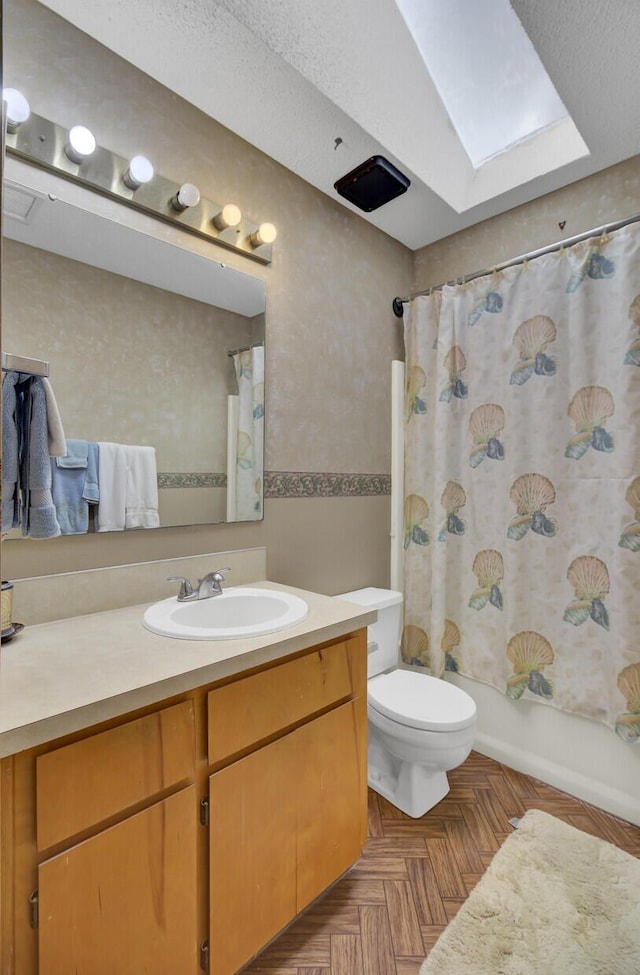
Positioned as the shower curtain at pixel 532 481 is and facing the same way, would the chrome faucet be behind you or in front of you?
in front

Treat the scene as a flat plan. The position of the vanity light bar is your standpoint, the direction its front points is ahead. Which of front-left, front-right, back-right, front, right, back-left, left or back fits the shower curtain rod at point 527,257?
front-left

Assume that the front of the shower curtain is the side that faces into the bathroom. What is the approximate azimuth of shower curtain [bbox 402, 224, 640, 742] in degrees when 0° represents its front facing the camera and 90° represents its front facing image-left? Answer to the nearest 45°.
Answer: approximately 45°

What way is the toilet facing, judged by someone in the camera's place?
facing the viewer and to the right of the viewer

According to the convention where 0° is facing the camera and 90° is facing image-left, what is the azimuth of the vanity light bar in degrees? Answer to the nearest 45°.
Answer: approximately 315°

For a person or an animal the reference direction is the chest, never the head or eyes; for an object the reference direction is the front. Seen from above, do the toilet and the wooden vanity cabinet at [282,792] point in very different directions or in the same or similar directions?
same or similar directions

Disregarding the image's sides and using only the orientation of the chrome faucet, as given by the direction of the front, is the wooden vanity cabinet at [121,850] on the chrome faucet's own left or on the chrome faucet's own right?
on the chrome faucet's own right

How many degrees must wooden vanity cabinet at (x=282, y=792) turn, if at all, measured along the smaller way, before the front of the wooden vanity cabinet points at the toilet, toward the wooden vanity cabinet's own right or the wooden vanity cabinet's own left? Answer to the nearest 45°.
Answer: approximately 90° to the wooden vanity cabinet's own left

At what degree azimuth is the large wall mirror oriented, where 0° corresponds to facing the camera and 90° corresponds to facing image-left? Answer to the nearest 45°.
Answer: approximately 315°

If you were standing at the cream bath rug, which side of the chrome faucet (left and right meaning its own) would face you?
front
